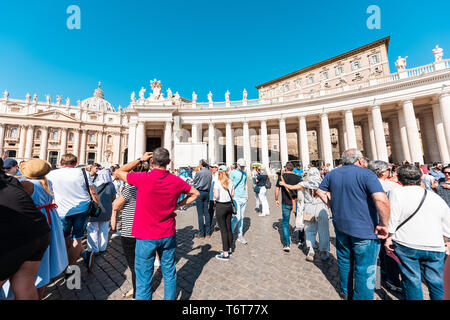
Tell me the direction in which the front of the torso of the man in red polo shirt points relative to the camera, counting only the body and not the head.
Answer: away from the camera

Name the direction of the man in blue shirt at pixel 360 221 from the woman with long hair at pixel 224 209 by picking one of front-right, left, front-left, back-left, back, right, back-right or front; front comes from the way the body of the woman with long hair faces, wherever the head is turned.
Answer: back

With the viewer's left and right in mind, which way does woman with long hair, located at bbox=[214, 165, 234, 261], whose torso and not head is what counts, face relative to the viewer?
facing away from the viewer and to the left of the viewer

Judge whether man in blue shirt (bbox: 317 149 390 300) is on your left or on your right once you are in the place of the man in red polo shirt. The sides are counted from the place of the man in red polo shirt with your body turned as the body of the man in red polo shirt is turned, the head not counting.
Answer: on your right

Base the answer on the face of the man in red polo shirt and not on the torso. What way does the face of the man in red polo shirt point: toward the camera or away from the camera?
away from the camera

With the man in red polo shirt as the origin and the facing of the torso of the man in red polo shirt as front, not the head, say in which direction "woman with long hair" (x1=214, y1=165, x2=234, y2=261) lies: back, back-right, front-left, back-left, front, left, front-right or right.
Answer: front-right

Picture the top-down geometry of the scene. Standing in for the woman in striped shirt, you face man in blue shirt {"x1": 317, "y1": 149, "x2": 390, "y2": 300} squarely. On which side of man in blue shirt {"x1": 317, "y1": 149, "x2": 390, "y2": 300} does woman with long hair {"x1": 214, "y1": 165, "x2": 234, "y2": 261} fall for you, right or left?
left
